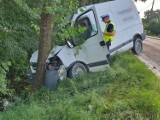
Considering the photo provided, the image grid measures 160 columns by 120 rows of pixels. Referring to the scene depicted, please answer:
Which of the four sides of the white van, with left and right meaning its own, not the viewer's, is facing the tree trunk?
front

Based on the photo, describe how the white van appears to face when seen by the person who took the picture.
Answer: facing the viewer and to the left of the viewer
